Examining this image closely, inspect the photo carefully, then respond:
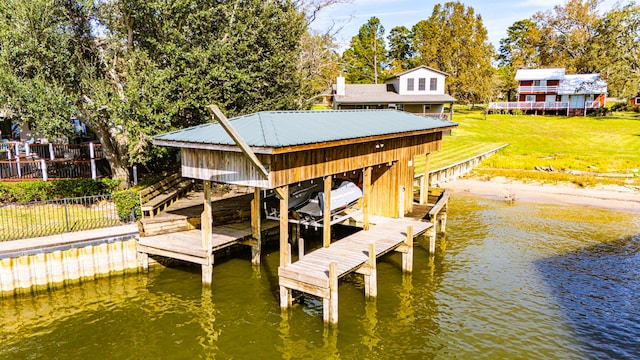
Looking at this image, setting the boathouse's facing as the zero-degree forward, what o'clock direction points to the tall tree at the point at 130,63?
The tall tree is roughly at 3 o'clock from the boathouse.

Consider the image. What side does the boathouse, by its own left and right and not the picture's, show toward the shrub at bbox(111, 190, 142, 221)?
right

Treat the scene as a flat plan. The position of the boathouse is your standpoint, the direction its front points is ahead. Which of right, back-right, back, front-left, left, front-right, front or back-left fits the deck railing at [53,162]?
right

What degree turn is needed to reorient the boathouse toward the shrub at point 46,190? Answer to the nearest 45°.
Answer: approximately 90° to its right

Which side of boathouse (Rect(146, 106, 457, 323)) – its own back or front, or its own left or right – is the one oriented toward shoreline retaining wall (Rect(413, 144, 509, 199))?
back

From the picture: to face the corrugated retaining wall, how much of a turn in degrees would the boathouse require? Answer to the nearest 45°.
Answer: approximately 45° to its right

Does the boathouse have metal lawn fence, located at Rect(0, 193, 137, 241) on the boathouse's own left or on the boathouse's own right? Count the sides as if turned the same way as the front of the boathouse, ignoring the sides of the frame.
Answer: on the boathouse's own right

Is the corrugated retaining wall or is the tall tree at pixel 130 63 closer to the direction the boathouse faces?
the corrugated retaining wall

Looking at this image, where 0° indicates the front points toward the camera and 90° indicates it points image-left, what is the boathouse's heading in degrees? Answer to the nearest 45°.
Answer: approximately 45°
